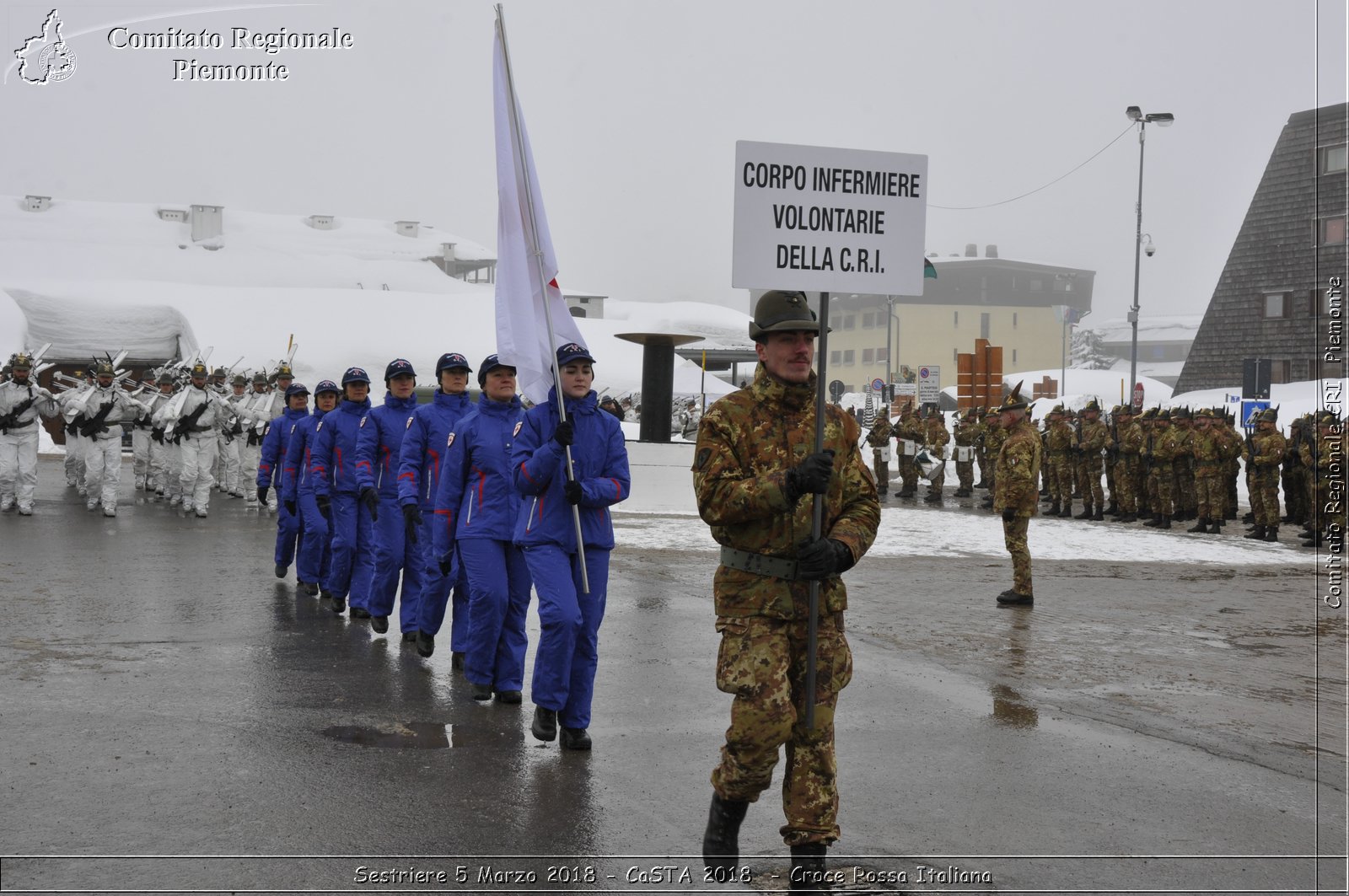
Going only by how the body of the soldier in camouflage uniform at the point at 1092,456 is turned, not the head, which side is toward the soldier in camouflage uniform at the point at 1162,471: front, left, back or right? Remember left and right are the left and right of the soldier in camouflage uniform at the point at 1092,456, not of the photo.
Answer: left

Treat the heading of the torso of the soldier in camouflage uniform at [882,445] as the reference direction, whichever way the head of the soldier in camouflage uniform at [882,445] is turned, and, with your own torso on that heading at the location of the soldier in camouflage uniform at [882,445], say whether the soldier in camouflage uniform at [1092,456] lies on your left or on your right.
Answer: on your left

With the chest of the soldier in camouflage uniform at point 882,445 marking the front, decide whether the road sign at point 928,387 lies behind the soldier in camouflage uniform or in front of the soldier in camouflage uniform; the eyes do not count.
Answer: behind

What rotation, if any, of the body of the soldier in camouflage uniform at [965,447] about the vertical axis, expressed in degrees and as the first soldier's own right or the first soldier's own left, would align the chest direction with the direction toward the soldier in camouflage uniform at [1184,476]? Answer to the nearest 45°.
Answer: approximately 90° to the first soldier's own left

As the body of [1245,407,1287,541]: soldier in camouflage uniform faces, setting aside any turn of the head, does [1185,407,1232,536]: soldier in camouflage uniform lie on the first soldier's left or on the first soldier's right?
on the first soldier's right

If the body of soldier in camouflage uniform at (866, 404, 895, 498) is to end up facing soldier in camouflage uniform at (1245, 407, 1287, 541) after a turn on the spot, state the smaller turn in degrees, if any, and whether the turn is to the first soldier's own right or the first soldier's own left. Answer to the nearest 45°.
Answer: approximately 90° to the first soldier's own left

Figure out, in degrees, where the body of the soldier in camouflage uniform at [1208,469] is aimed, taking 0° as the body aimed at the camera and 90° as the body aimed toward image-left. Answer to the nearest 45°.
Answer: approximately 45°

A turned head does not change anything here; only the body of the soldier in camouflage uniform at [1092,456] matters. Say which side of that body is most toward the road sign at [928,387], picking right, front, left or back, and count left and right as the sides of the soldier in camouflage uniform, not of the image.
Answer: right

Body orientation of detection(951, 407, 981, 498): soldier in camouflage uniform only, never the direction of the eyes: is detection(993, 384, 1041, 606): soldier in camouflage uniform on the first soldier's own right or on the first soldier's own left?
on the first soldier's own left
